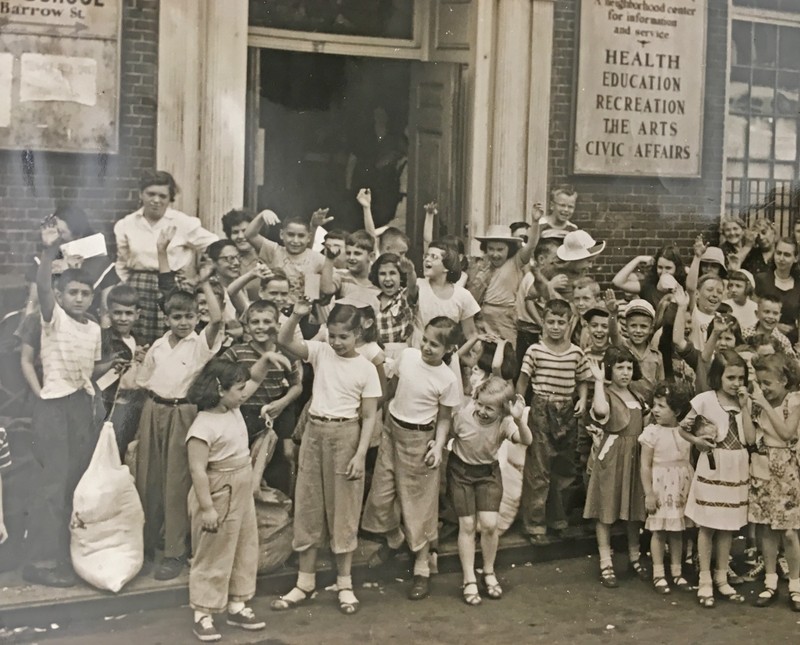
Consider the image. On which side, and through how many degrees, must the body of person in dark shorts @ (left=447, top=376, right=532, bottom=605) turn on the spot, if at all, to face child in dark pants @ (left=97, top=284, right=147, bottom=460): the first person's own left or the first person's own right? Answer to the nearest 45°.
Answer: approximately 90° to the first person's own right

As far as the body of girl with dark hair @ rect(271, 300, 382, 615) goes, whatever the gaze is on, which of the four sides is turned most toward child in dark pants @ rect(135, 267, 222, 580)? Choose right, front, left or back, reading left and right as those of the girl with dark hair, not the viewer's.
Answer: right

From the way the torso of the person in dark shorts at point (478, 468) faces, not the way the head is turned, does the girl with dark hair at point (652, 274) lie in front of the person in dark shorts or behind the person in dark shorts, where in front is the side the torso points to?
behind

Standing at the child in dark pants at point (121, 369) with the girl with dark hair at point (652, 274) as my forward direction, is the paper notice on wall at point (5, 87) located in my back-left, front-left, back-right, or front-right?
back-left

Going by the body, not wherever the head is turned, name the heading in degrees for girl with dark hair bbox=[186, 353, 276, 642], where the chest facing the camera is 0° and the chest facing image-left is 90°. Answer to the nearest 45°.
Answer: approximately 315°

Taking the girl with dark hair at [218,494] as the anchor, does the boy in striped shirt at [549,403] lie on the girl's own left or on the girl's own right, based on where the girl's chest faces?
on the girl's own left
